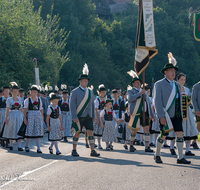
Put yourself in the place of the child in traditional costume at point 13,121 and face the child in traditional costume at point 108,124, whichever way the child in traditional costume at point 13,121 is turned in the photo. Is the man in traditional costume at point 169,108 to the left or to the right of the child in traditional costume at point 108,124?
right

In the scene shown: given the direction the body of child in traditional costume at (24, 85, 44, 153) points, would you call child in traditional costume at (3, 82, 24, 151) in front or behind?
behind

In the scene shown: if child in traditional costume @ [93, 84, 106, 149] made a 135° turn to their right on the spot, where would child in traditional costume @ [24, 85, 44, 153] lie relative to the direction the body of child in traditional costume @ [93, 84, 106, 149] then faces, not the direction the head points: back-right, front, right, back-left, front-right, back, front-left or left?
front-left

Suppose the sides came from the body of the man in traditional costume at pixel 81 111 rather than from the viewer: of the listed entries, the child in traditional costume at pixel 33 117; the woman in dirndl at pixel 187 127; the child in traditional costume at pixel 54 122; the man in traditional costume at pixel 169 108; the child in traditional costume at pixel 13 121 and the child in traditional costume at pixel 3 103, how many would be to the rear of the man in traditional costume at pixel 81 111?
4

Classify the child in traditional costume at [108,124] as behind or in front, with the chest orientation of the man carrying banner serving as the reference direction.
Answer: behind

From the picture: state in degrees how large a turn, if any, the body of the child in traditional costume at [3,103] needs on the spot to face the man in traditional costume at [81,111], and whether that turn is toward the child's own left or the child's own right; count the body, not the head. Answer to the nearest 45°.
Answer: approximately 45° to the child's own left

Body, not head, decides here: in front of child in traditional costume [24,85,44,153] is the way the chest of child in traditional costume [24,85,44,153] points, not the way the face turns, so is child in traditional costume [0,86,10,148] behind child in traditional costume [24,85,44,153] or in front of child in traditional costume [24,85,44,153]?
behind

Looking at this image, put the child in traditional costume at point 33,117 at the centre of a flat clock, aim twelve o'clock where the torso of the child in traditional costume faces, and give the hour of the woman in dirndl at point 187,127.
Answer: The woman in dirndl is roughly at 10 o'clock from the child in traditional costume.
